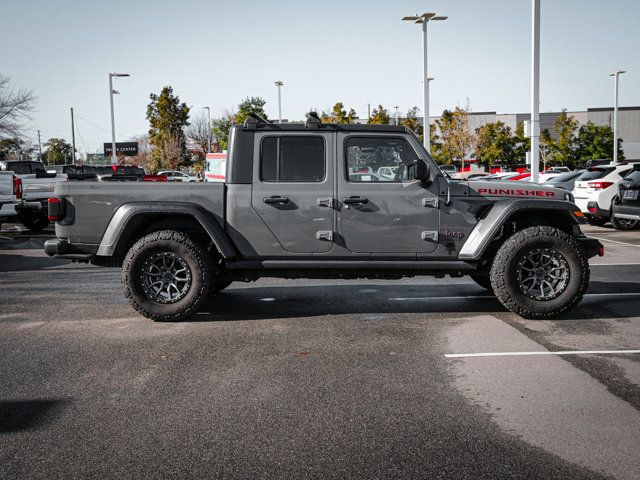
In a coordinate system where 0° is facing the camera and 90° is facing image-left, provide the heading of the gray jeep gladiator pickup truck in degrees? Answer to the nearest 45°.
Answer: approximately 270°

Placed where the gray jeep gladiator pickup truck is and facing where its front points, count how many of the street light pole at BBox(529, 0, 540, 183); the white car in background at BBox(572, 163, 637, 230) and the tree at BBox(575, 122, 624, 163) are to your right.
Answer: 0

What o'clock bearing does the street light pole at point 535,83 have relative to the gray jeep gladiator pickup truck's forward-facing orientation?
The street light pole is roughly at 10 o'clock from the gray jeep gladiator pickup truck.

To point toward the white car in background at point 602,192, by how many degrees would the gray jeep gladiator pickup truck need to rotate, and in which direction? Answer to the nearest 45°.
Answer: approximately 45° to its left
